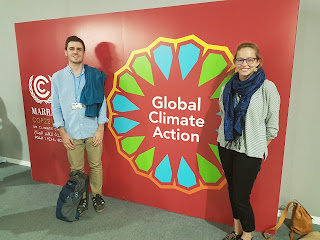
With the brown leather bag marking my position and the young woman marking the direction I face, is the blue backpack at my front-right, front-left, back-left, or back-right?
front-right

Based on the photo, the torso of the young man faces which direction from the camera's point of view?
toward the camera

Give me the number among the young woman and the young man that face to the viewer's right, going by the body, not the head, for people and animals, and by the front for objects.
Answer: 0

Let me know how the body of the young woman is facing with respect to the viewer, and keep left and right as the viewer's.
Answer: facing the viewer and to the left of the viewer

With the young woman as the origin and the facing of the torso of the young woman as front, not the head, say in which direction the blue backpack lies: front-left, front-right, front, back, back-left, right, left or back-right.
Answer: front-right

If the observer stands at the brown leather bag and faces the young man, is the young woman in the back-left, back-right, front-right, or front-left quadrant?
front-left

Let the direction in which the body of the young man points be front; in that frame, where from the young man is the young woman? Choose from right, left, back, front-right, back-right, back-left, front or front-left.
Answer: front-left

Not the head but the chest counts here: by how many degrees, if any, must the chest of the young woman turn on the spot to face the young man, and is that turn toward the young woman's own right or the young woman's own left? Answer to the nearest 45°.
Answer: approximately 45° to the young woman's own right

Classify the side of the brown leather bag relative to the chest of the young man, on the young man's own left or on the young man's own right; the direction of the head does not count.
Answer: on the young man's own left
